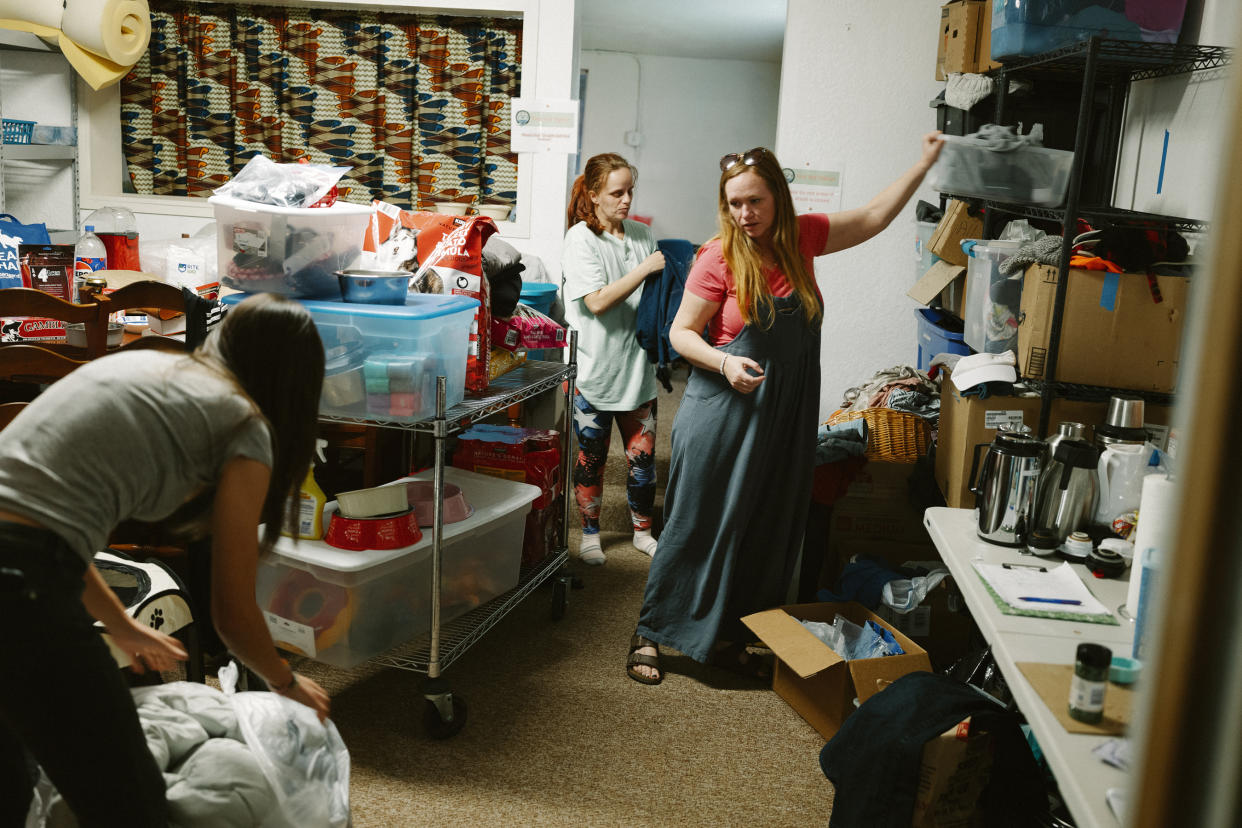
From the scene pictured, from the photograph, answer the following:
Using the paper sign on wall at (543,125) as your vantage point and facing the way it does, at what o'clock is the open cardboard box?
The open cardboard box is roughly at 11 o'clock from the paper sign on wall.

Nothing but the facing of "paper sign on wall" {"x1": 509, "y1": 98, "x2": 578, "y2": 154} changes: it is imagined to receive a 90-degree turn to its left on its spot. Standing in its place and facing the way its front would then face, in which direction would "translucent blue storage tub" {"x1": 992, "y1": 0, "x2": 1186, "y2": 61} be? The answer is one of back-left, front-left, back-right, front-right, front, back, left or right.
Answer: front-right

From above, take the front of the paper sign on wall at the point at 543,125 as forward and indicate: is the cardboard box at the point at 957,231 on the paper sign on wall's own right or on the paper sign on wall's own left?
on the paper sign on wall's own left

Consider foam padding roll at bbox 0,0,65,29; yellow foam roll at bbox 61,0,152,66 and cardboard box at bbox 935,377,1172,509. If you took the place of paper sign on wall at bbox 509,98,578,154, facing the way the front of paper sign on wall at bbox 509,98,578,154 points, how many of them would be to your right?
2

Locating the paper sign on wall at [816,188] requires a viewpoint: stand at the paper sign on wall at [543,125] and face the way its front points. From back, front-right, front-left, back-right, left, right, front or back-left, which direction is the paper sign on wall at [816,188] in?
left

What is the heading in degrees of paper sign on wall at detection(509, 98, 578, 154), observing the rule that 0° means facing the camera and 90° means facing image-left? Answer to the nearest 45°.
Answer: approximately 0°

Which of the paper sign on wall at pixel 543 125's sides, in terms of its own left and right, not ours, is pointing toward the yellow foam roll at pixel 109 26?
right
